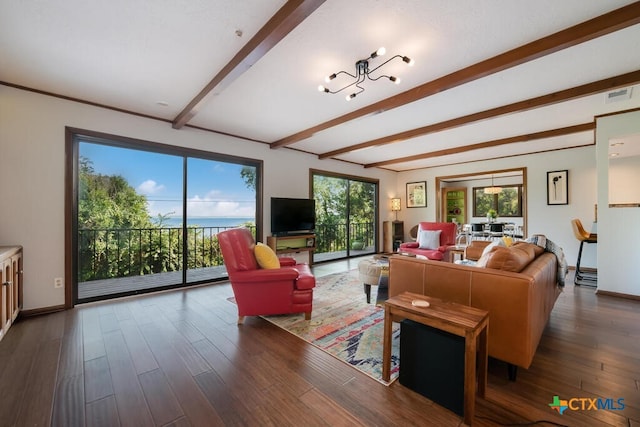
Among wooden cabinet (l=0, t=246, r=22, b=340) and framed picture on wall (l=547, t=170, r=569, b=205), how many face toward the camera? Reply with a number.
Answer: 1

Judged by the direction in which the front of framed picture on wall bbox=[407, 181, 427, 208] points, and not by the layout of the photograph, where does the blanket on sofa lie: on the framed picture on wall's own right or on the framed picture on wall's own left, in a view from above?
on the framed picture on wall's own left

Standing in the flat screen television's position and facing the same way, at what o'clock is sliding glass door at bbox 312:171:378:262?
The sliding glass door is roughly at 9 o'clock from the flat screen television.

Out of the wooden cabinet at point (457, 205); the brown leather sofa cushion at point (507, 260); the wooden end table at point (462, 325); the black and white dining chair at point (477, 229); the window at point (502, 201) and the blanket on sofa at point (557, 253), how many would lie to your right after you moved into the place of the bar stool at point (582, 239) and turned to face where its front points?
3

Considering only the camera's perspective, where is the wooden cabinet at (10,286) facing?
facing to the right of the viewer

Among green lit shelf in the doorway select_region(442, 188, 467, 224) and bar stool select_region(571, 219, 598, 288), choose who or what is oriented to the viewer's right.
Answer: the bar stool

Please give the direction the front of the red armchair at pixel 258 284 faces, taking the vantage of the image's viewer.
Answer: facing to the right of the viewer

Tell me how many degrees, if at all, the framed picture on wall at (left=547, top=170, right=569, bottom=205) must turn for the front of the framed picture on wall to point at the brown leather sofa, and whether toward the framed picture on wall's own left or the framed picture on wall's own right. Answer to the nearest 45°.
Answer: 0° — it already faces it

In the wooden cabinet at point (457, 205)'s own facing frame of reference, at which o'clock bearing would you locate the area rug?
The area rug is roughly at 12 o'clock from the wooden cabinet.

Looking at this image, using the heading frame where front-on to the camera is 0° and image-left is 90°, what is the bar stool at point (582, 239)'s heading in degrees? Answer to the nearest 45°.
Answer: approximately 270°

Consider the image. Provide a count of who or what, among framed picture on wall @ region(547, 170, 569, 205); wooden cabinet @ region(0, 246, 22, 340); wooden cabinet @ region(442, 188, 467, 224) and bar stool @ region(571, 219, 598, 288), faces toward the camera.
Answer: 2
